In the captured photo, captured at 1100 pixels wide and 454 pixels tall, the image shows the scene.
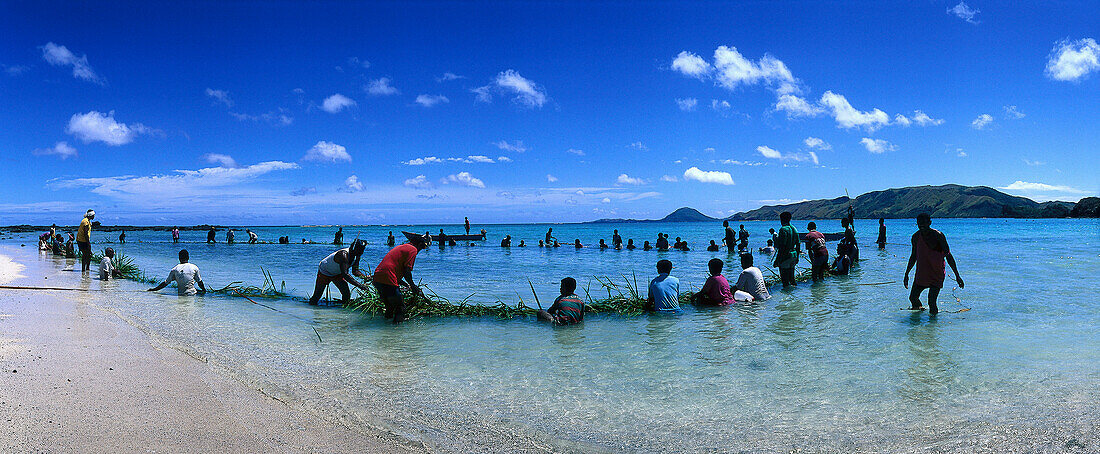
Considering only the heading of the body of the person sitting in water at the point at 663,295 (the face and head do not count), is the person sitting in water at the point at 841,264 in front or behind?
in front

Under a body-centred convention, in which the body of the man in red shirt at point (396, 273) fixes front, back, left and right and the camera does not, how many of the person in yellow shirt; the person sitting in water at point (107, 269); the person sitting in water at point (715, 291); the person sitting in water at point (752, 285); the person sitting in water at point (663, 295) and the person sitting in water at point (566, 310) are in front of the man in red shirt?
4

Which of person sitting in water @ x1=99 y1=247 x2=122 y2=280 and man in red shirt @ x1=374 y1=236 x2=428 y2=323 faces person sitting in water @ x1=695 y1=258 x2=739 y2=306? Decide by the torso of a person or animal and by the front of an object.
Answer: the man in red shirt

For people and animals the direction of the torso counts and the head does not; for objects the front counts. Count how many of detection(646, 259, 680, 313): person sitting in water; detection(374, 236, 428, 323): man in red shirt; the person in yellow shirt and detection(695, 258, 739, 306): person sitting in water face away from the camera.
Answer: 2

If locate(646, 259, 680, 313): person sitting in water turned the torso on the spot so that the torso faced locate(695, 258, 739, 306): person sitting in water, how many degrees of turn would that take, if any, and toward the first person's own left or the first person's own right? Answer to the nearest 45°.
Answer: approximately 45° to the first person's own right

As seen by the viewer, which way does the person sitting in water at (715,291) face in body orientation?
away from the camera

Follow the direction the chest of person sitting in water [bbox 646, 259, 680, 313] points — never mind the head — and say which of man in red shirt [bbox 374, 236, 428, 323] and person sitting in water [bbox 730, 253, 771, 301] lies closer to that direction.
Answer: the person sitting in water

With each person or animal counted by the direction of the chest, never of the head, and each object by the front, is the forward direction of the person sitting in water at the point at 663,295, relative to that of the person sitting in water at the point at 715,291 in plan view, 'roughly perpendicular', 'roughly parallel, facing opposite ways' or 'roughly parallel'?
roughly parallel

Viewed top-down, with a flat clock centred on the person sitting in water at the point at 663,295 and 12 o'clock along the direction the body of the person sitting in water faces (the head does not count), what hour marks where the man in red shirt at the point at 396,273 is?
The man in red shirt is roughly at 8 o'clock from the person sitting in water.

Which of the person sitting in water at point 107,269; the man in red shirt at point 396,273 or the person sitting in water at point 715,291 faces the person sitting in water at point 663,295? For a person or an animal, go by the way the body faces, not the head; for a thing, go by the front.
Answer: the man in red shirt

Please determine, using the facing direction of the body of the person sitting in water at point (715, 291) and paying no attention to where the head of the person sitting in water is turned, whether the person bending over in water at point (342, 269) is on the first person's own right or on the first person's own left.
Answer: on the first person's own left

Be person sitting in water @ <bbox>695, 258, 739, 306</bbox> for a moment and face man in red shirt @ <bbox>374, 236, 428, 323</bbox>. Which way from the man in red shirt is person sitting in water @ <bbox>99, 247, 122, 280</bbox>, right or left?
right

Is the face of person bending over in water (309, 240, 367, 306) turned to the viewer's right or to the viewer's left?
to the viewer's right

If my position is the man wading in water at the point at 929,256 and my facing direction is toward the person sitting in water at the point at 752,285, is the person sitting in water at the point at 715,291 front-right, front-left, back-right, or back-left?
front-left

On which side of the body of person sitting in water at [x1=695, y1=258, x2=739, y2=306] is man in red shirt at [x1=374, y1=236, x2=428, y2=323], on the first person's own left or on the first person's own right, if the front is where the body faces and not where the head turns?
on the first person's own left

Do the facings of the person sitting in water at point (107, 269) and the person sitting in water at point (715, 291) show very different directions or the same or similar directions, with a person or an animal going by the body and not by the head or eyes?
same or similar directions

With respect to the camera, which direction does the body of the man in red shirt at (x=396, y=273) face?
to the viewer's right

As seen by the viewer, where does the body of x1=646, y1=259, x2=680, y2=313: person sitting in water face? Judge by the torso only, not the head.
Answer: away from the camera
